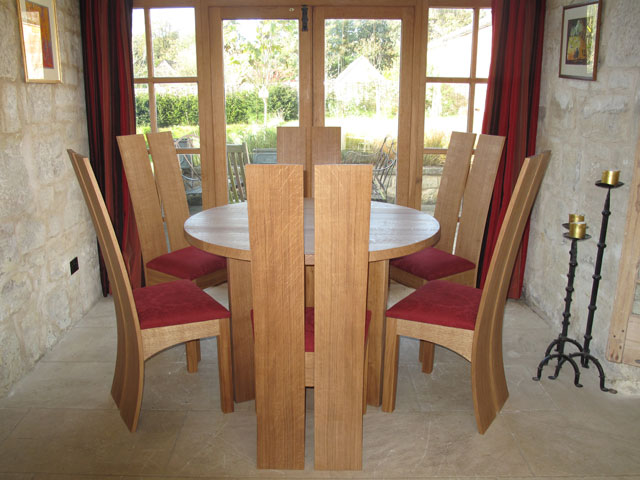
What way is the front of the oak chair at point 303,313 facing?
away from the camera

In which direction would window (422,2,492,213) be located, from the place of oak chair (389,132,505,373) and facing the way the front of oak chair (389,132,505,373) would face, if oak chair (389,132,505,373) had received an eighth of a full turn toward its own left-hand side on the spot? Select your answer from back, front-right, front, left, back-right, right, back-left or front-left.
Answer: back

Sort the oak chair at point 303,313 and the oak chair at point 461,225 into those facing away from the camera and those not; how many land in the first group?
1

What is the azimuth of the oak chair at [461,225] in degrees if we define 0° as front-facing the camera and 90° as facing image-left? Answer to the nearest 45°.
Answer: approximately 45°

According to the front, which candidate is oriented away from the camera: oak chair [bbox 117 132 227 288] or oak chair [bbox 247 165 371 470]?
oak chair [bbox 247 165 371 470]

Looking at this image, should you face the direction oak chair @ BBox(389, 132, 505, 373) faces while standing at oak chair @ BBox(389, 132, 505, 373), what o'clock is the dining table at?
The dining table is roughly at 12 o'clock from the oak chair.

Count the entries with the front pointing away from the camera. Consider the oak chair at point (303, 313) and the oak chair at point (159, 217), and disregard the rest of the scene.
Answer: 1

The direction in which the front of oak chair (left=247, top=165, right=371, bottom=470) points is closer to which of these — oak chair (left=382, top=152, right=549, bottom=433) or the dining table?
the dining table

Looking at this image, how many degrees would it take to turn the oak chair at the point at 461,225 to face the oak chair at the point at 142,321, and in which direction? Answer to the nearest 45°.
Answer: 0° — it already faces it

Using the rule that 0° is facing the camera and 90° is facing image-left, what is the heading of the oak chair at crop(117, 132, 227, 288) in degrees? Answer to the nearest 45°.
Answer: approximately 315°

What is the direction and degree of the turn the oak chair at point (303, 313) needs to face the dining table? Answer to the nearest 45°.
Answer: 0° — it already faces it

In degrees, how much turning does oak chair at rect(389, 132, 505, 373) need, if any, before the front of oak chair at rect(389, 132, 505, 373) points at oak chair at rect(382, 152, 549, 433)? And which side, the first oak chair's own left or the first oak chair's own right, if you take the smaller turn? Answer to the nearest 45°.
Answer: approximately 45° to the first oak chair's own left

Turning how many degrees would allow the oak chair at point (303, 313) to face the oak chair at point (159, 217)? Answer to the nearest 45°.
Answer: approximately 45° to its left

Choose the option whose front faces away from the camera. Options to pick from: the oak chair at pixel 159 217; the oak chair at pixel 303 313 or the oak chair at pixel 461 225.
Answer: the oak chair at pixel 303 313

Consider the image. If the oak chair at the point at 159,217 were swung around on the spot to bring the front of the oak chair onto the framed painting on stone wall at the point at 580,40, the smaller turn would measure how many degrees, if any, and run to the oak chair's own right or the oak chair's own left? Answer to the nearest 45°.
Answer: approximately 45° to the oak chair's own left
